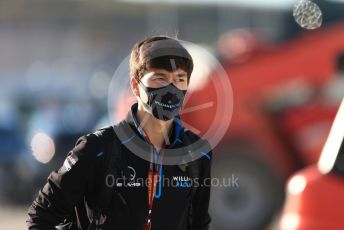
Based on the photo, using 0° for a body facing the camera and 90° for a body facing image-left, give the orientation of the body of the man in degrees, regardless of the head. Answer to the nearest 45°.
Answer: approximately 315°
